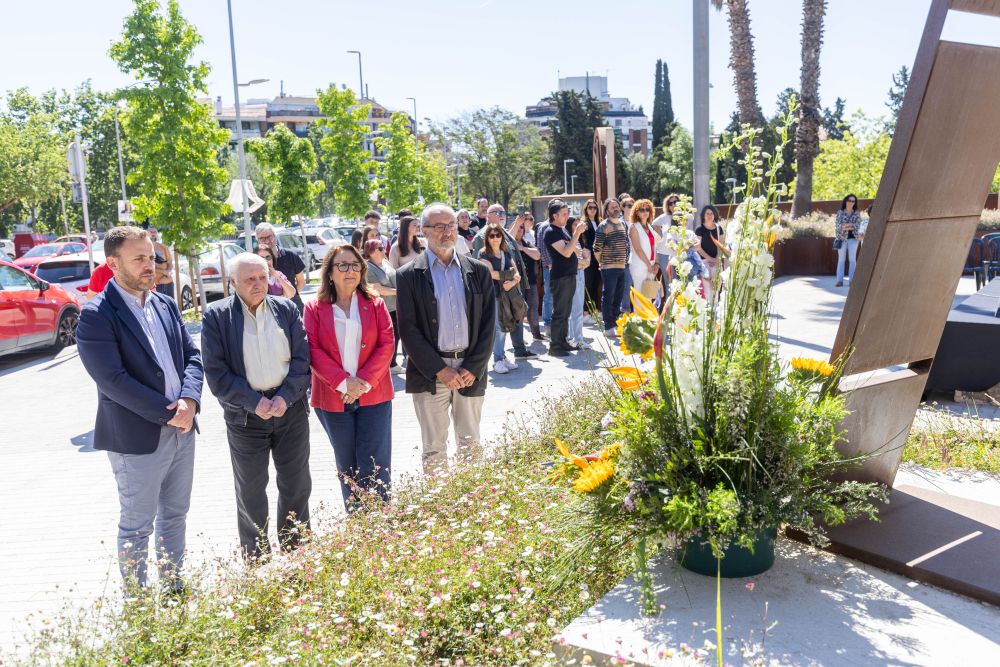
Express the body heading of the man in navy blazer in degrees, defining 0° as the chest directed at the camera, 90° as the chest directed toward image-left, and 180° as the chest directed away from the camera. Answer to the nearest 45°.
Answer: approximately 315°

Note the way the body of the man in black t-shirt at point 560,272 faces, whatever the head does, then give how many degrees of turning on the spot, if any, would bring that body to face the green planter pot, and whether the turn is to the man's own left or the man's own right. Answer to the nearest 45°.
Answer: approximately 90° to the man's own right

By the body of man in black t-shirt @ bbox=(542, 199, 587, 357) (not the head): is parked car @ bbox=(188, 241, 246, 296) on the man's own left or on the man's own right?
on the man's own left

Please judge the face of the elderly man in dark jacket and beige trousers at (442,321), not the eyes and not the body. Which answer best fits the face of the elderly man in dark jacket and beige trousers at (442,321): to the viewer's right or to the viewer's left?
to the viewer's right

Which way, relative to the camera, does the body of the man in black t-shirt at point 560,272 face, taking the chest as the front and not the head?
to the viewer's right

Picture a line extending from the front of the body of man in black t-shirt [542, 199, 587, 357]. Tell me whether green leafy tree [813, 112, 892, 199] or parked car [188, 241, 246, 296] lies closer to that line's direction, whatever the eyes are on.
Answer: the green leafy tree

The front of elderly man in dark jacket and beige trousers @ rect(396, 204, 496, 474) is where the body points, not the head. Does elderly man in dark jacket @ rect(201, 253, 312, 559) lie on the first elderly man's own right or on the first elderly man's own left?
on the first elderly man's own right

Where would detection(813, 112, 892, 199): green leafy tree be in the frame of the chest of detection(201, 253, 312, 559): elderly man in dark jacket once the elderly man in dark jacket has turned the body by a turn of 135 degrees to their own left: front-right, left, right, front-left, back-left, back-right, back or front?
front-right

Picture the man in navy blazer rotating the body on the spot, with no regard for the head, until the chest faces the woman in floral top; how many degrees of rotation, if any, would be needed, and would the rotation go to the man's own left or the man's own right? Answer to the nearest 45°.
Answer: approximately 90° to the man's own left

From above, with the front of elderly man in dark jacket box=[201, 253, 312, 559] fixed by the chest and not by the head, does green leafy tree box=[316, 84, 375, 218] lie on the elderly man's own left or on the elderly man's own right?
on the elderly man's own left

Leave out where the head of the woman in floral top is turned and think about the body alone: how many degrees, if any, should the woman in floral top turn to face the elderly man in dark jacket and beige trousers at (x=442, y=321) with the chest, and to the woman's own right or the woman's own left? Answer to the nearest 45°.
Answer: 0° — they already face them

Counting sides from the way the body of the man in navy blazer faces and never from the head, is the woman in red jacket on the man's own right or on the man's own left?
on the man's own left

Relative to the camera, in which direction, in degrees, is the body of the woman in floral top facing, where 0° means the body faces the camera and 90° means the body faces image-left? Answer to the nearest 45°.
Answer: approximately 0°
